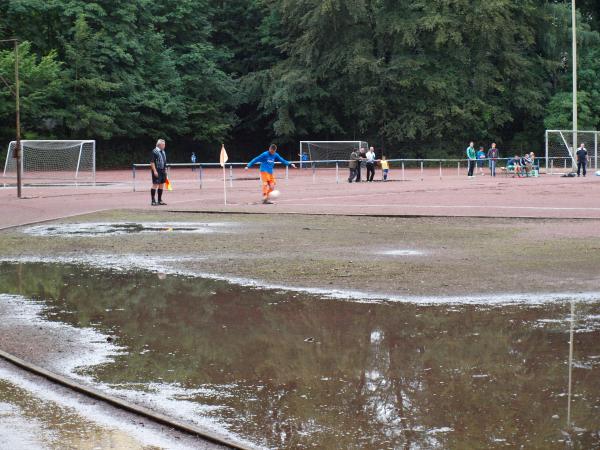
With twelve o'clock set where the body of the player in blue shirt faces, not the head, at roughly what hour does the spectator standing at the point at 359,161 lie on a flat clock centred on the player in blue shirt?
The spectator standing is roughly at 8 o'clock from the player in blue shirt.

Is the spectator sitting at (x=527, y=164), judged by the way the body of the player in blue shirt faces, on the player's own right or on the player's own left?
on the player's own left

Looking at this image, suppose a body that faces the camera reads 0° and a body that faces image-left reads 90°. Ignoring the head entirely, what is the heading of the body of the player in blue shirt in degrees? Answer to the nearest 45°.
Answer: approximately 315°

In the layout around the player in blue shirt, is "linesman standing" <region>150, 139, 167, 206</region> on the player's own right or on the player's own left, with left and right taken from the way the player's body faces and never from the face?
on the player's own right

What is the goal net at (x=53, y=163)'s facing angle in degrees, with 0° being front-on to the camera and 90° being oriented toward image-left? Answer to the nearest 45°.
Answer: approximately 315°

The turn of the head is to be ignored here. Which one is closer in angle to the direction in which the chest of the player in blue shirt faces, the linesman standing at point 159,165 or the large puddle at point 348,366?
the large puddle
